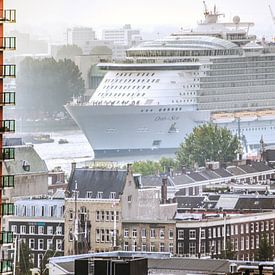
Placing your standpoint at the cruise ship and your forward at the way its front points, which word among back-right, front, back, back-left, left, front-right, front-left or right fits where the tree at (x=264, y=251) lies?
front-left

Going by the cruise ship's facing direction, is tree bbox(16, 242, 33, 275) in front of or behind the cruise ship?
in front

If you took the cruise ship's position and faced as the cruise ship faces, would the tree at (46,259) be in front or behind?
in front

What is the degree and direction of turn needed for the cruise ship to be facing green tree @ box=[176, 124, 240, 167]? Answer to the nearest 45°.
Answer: approximately 45° to its left

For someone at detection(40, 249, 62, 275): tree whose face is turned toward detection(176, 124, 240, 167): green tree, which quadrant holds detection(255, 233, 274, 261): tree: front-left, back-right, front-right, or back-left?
front-right

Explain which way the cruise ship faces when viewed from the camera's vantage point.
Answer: facing the viewer and to the left of the viewer
